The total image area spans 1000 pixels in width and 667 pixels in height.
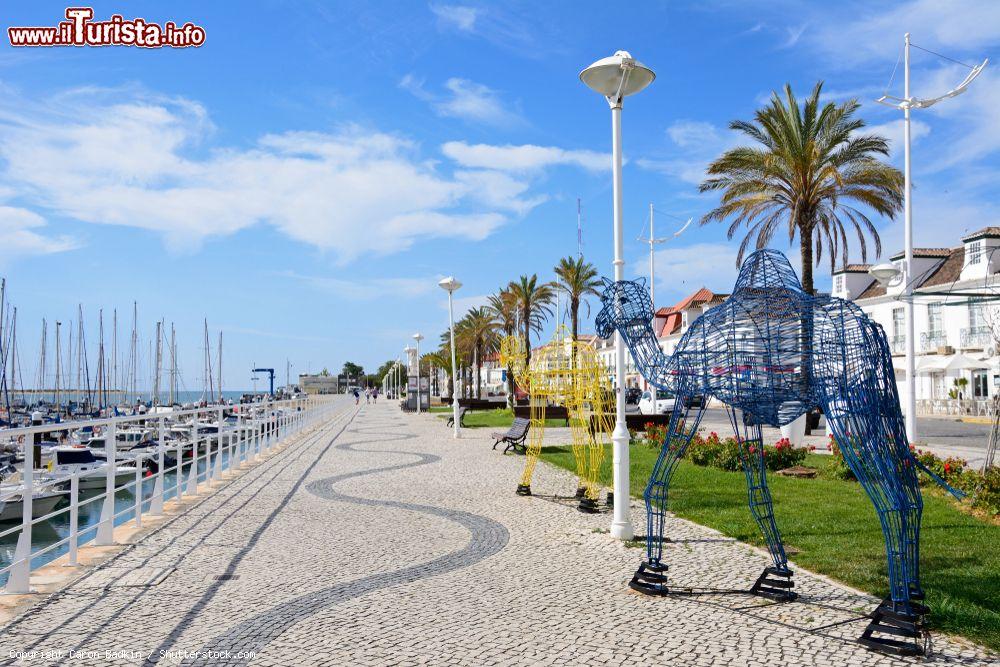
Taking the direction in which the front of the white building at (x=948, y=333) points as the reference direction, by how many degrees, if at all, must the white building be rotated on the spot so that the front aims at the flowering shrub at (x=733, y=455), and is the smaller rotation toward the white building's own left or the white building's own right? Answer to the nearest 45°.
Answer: approximately 45° to the white building's own left

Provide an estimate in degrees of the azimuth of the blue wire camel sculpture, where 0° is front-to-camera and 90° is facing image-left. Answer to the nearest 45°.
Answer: approximately 135°

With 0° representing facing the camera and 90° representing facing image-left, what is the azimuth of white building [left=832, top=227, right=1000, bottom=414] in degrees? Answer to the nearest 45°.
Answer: approximately 45°

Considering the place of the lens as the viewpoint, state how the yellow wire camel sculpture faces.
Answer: facing away from the viewer and to the left of the viewer
